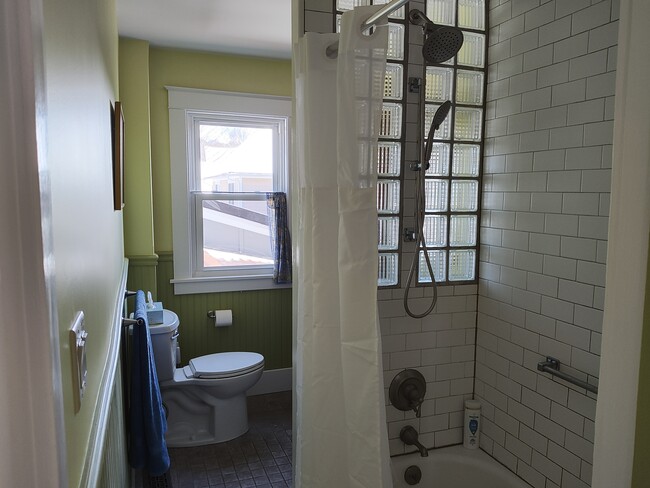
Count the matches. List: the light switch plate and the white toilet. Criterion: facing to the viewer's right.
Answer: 2

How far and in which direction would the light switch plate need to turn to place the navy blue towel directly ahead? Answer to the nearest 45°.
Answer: approximately 90° to its left

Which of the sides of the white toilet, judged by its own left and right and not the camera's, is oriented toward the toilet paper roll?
left

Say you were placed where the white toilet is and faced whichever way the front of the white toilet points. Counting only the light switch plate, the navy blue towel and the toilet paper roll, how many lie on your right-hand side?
2

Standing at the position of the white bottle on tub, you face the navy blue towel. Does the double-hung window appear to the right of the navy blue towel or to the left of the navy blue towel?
right

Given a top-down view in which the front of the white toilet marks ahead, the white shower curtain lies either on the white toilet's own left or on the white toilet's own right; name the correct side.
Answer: on the white toilet's own right

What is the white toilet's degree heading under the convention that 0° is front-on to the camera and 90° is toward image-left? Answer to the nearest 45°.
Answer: approximately 270°

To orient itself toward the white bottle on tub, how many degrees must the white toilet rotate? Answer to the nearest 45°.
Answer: approximately 45° to its right

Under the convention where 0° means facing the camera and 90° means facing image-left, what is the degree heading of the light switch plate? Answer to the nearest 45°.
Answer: approximately 270°

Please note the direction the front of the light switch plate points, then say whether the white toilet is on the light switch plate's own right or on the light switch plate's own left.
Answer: on the light switch plate's own left
